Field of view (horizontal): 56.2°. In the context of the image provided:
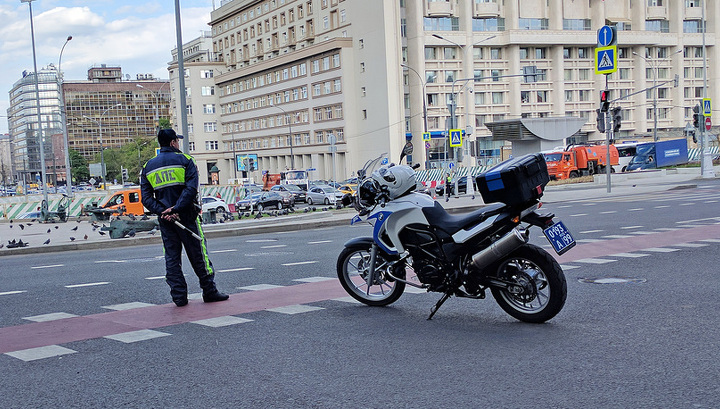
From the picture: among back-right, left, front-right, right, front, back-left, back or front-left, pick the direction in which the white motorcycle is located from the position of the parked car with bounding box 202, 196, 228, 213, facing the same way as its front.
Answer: left

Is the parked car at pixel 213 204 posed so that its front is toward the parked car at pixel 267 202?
no

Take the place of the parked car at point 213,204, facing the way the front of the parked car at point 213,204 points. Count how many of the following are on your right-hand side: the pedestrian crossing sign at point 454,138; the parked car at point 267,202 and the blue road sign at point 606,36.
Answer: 0

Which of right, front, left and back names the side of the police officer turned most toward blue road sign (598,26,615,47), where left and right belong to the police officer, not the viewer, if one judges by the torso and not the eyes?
front

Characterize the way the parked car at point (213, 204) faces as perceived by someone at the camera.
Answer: facing to the left of the viewer

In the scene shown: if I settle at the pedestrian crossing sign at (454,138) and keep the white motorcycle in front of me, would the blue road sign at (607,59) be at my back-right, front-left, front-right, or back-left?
front-left

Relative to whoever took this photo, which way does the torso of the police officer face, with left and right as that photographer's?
facing away from the viewer and to the right of the viewer

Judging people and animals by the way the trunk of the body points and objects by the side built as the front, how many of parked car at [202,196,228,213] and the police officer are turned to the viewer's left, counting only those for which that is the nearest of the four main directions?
1

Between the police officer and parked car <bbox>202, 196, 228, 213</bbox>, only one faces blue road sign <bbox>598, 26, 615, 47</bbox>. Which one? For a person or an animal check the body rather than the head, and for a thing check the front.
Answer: the police officer

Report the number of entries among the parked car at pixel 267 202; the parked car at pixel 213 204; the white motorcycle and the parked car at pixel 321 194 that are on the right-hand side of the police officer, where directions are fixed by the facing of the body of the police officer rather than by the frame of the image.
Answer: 1

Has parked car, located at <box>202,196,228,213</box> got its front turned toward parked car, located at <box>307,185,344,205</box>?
no

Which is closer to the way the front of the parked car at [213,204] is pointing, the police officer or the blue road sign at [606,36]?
the police officer
